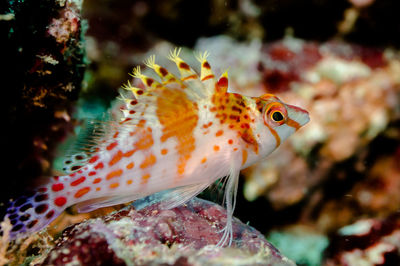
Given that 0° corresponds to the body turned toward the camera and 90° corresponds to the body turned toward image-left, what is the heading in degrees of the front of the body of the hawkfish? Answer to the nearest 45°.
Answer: approximately 270°
